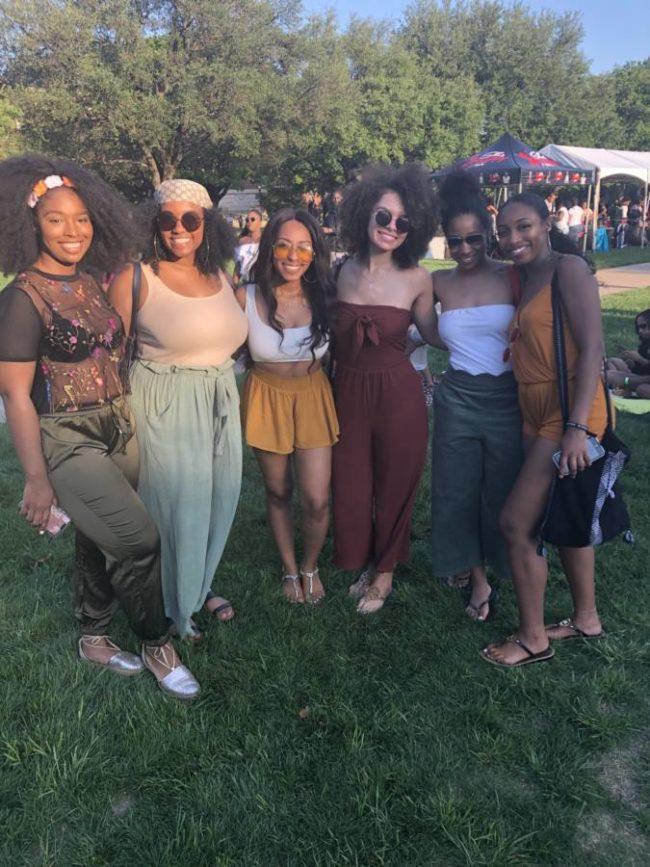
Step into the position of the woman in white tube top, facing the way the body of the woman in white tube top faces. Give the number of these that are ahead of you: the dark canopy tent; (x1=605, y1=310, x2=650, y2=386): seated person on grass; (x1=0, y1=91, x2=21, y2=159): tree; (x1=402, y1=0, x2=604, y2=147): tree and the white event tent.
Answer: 0

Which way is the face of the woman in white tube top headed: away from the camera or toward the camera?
toward the camera

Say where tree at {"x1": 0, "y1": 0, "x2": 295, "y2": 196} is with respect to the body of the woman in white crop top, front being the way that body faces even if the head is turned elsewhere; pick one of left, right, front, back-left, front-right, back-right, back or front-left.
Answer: back

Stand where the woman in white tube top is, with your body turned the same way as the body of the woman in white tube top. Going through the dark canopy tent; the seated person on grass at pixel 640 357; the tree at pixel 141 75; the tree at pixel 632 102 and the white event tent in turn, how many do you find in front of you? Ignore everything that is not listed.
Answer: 0

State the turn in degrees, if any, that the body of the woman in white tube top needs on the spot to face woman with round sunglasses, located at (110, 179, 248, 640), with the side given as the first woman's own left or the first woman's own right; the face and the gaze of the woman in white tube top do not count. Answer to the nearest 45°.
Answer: approximately 90° to the first woman's own right

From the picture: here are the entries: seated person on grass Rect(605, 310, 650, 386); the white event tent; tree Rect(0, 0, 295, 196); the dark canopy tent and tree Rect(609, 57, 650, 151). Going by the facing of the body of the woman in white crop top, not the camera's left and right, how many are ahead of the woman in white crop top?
0

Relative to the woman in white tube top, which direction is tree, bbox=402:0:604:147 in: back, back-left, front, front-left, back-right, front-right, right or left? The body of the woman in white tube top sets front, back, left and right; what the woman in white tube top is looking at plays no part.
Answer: back

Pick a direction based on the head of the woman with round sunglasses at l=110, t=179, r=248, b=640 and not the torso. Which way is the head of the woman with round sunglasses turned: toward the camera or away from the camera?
toward the camera

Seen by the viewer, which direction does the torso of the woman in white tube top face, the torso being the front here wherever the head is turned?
toward the camera

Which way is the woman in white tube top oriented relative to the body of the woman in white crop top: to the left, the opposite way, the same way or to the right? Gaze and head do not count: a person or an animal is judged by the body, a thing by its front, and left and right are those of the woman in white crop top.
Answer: the same way

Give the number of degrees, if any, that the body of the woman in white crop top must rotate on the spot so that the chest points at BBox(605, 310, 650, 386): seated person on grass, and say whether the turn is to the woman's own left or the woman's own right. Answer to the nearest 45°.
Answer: approximately 135° to the woman's own left

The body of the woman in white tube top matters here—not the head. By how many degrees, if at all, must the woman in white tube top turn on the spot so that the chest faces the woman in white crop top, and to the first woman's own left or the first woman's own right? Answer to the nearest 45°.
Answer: approximately 90° to the first woman's own right

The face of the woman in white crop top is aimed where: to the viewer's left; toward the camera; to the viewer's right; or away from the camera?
toward the camera

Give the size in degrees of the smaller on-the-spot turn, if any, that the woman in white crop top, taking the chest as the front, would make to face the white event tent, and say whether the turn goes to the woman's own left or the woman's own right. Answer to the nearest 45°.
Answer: approximately 135° to the woman's own left

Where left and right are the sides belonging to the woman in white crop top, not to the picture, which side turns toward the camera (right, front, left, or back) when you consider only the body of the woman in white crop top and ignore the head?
front

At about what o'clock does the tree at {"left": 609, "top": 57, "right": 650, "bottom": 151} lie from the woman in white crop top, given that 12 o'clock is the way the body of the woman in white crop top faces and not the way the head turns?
The tree is roughly at 7 o'clock from the woman in white crop top.

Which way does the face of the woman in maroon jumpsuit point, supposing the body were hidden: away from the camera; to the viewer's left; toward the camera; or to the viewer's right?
toward the camera

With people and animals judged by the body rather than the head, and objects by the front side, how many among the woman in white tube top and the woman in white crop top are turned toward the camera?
2

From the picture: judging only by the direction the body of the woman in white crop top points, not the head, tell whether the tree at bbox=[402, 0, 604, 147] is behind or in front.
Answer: behind
